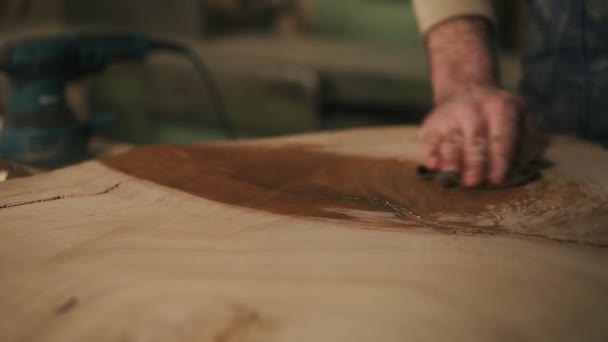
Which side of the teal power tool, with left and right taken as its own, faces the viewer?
left
